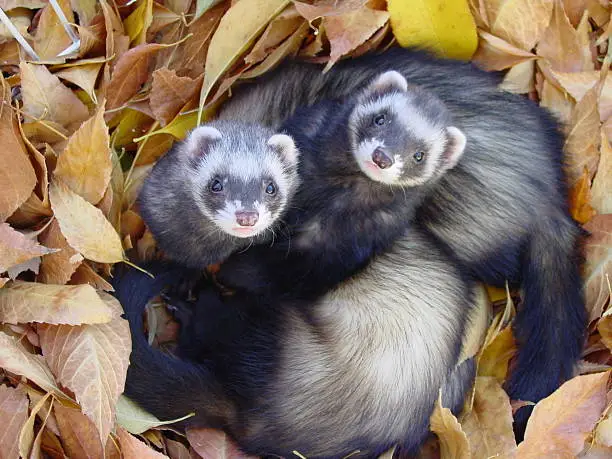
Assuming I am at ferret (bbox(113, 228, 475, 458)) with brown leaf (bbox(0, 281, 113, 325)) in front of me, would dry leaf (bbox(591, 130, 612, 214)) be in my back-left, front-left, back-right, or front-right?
back-right
